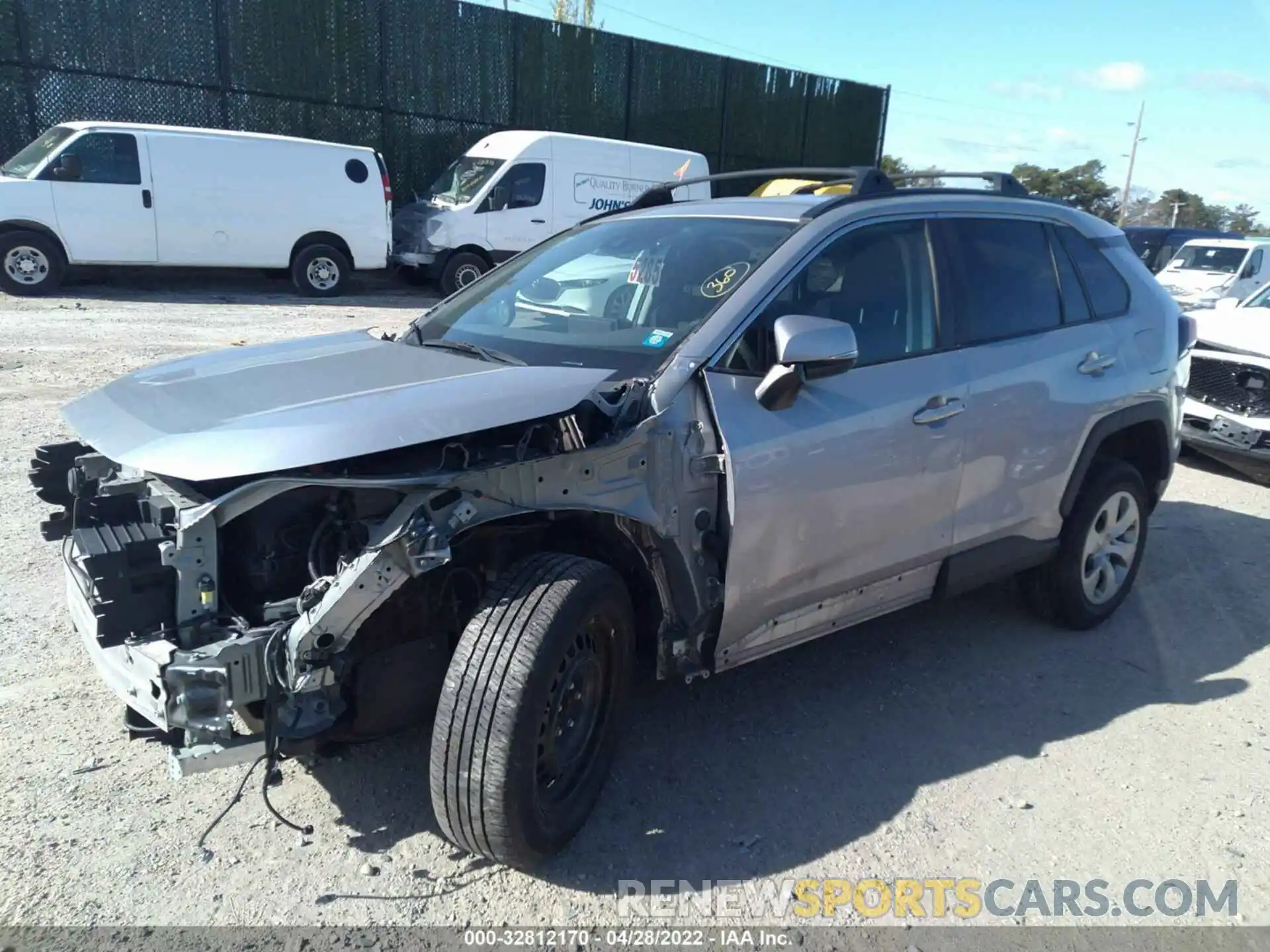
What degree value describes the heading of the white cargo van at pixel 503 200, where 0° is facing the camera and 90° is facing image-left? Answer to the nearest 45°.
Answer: approximately 45°

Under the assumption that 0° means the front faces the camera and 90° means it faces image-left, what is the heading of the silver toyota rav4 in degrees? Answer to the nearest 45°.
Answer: approximately 45°

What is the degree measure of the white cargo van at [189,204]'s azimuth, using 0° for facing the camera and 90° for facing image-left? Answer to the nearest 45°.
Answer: approximately 90°

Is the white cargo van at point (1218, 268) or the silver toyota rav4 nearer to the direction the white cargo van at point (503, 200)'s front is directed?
the silver toyota rav4

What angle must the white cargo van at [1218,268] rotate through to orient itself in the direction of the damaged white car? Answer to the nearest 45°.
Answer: approximately 45° to its left

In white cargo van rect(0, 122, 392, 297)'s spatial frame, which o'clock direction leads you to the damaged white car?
The damaged white car is roughly at 8 o'clock from the white cargo van.

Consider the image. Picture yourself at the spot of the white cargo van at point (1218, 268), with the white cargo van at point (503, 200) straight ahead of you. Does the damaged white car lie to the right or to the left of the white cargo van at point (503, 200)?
left

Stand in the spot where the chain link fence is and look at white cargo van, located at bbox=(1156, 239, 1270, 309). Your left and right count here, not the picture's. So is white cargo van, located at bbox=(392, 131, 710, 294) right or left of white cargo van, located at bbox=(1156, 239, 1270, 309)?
right
